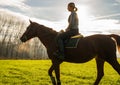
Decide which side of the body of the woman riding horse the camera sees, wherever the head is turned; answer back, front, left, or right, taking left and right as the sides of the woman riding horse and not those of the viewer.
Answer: left

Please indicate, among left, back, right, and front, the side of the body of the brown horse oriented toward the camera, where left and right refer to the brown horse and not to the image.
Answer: left
